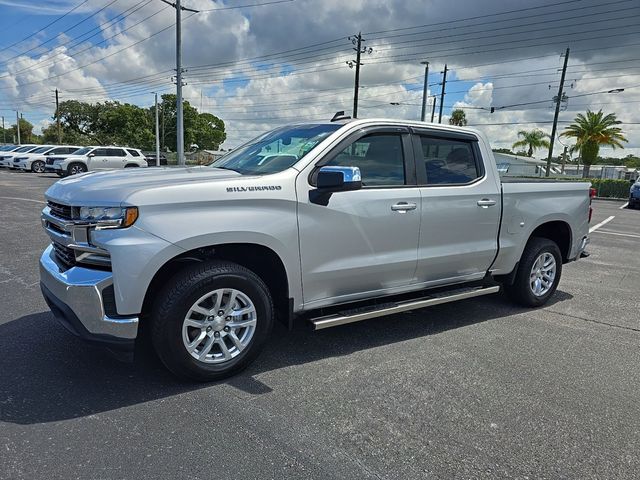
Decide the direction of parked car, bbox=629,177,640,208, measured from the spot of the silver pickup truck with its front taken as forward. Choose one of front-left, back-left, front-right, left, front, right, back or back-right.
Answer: back

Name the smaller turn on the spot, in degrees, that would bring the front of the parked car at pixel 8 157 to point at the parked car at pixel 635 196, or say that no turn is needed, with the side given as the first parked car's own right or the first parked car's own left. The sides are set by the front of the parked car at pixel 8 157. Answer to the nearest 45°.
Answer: approximately 90° to the first parked car's own left

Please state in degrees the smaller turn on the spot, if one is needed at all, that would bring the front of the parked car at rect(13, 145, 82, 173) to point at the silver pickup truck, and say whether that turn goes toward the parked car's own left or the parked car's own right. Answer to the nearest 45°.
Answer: approximately 45° to the parked car's own left

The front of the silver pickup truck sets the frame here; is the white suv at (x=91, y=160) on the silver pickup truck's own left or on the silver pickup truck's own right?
on the silver pickup truck's own right

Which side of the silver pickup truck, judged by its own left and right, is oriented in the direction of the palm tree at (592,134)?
back

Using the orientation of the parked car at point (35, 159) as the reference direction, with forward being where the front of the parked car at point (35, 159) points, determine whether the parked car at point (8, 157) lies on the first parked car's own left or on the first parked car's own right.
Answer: on the first parked car's own right

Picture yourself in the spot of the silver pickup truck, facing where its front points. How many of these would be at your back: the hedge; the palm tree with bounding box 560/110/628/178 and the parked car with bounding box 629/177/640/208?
3

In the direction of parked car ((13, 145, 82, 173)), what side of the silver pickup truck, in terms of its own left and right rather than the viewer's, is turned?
right

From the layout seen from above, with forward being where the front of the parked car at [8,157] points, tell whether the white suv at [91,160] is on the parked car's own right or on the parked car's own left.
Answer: on the parked car's own left

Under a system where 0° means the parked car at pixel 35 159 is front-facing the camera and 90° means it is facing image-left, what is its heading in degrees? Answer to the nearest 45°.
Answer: approximately 45°

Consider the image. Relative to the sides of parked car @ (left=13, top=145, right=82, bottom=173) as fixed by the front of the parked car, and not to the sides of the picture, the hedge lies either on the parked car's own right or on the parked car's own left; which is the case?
on the parked car's own left
